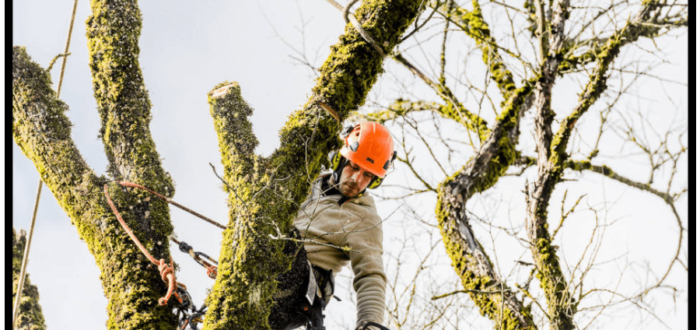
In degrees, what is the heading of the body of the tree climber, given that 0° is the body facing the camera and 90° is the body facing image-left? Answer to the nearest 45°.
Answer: approximately 0°

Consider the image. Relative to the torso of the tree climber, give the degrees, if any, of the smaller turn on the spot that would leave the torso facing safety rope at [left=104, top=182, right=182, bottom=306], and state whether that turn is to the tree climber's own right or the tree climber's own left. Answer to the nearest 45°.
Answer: approximately 45° to the tree climber's own right

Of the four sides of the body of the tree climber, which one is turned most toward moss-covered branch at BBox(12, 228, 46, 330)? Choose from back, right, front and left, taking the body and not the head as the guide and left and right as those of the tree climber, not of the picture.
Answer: right
